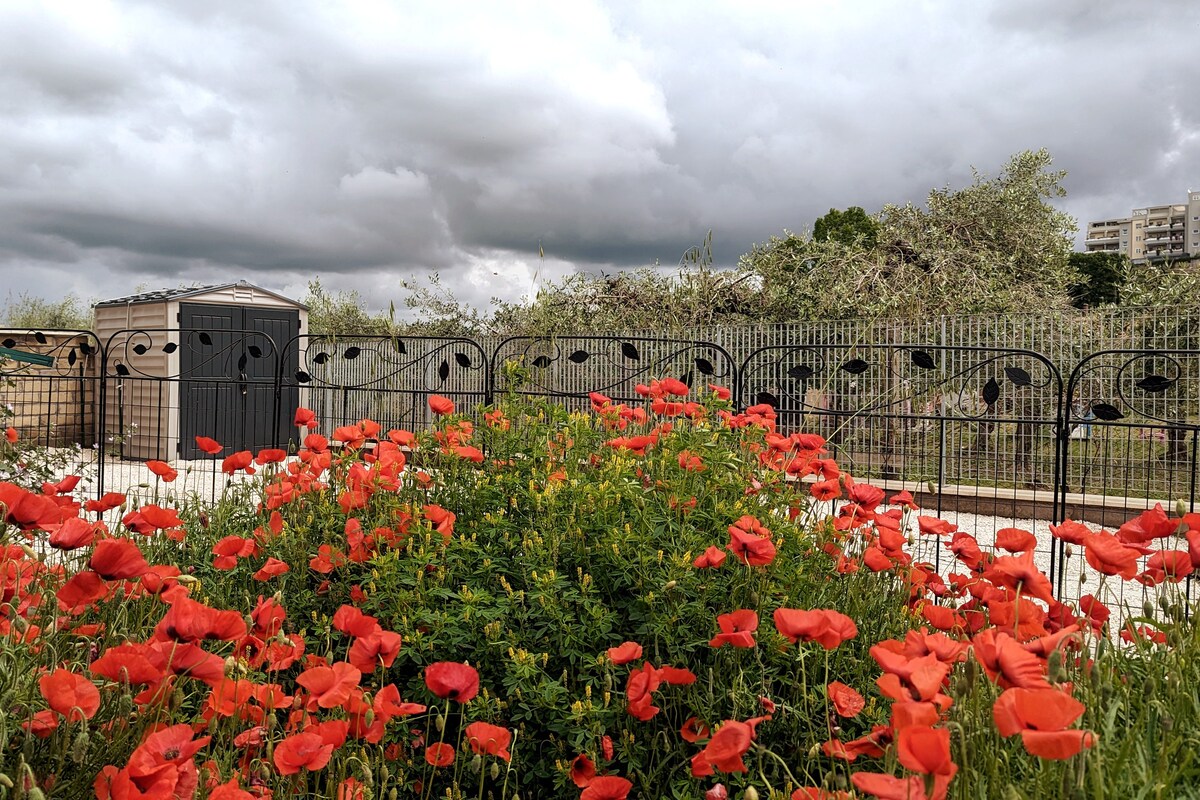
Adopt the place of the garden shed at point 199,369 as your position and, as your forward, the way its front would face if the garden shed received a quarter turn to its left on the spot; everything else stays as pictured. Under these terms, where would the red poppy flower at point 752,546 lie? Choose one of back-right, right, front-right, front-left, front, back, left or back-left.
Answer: back-right

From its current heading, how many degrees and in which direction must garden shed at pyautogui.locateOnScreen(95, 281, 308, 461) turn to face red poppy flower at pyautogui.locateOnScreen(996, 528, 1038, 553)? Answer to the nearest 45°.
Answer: approximately 45° to its right

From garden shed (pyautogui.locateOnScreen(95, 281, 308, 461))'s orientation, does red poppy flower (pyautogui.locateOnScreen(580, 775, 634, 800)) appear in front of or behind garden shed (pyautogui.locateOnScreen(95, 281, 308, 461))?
in front

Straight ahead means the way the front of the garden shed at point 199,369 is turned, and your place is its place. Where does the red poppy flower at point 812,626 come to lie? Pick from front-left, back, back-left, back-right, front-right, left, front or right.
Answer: front-right

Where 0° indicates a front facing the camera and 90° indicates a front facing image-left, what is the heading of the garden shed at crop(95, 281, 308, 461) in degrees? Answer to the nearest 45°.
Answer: approximately 315°

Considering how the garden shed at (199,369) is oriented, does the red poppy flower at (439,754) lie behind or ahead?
ahead

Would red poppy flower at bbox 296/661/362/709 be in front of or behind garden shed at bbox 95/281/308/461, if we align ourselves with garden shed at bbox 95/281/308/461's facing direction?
in front

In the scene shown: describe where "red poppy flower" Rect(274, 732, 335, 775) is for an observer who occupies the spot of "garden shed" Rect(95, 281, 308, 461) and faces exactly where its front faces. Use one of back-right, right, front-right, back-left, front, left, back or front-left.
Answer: front-right

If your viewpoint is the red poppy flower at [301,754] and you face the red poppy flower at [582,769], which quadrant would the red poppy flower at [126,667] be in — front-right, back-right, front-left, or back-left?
back-left

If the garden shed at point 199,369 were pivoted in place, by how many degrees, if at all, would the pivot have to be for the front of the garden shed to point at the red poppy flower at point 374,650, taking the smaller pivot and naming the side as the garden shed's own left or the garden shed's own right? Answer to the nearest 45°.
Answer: approximately 45° to the garden shed's own right

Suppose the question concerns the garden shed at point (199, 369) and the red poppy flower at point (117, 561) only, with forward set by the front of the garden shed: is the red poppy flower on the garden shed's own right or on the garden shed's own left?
on the garden shed's own right
